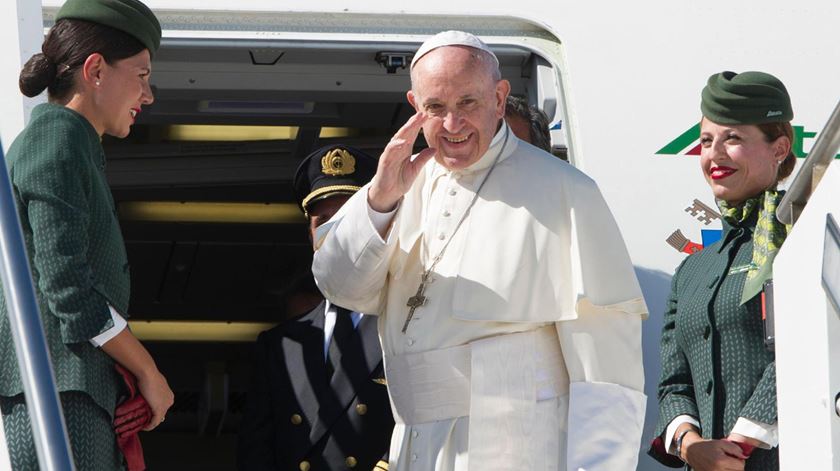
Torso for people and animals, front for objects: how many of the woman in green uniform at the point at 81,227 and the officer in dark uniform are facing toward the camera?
1

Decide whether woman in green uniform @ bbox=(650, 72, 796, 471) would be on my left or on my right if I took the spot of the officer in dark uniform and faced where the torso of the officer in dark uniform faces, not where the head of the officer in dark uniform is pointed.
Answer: on my left

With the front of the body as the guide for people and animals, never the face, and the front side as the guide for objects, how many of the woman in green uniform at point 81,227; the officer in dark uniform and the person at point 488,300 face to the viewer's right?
1

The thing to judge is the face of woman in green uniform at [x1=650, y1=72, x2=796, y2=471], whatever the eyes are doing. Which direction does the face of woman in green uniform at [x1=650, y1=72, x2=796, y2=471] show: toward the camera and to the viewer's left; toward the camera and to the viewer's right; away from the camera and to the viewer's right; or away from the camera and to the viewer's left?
toward the camera and to the viewer's left

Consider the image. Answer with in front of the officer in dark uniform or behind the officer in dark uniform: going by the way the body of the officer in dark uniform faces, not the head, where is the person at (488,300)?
in front

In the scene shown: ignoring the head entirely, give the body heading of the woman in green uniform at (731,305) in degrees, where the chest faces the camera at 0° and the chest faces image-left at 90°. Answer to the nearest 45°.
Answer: approximately 45°

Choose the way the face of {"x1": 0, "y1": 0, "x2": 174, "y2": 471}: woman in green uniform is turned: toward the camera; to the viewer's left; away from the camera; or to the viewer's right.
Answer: to the viewer's right

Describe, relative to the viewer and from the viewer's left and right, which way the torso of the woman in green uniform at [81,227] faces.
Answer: facing to the right of the viewer

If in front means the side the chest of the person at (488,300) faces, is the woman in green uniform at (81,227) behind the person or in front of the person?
in front

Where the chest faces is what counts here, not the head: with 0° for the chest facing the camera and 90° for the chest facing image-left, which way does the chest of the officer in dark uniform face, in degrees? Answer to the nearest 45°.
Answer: approximately 0°

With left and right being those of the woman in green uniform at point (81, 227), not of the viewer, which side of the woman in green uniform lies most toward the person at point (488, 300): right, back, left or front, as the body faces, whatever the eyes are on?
front

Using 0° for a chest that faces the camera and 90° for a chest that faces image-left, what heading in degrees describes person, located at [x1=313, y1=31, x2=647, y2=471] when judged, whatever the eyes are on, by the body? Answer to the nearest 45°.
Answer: approximately 45°
